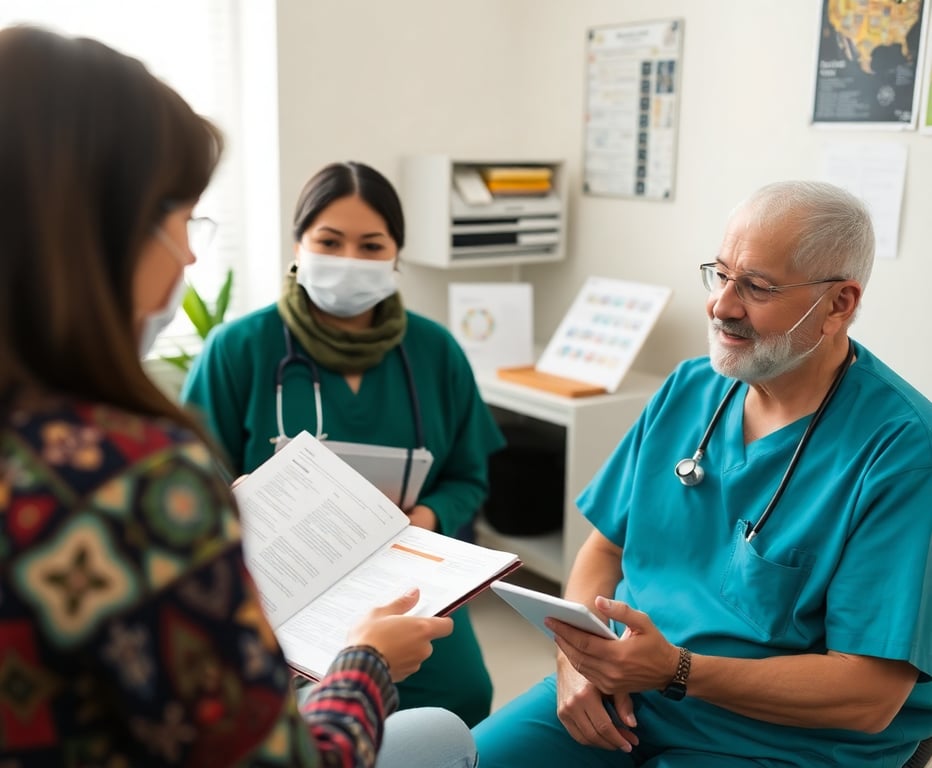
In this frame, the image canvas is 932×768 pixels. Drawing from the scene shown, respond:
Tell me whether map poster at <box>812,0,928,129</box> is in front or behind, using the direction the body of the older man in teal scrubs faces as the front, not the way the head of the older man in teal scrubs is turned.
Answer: behind

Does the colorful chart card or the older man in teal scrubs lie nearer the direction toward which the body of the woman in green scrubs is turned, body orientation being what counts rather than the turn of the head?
the older man in teal scrubs

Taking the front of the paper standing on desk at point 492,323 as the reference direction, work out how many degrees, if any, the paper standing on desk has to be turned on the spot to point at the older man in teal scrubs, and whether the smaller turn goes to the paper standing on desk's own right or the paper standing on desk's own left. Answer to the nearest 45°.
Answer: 0° — it already faces them

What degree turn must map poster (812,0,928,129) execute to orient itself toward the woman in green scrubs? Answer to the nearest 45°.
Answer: approximately 45° to its right

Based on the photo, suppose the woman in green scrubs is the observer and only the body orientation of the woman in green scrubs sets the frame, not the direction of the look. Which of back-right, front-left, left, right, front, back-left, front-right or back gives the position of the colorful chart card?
back-left

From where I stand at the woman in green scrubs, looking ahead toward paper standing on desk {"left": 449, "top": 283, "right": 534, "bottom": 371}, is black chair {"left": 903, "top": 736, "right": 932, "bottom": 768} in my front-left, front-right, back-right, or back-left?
back-right

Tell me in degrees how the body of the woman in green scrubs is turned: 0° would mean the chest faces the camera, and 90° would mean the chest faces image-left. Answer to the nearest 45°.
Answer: approximately 0°

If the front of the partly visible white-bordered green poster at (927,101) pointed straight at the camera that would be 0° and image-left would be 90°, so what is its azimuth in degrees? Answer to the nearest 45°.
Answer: approximately 0°

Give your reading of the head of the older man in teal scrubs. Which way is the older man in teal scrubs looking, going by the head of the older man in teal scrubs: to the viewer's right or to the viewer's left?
to the viewer's left

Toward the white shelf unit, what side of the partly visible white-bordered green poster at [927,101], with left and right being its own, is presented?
right
